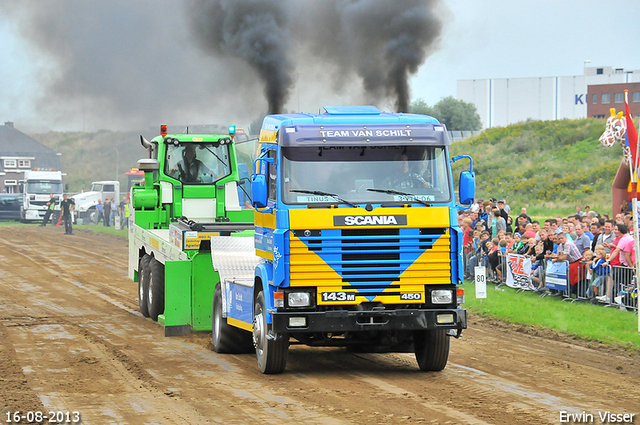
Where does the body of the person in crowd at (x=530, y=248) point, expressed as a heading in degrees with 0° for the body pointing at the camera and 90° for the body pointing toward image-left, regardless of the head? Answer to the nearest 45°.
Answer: approximately 45°

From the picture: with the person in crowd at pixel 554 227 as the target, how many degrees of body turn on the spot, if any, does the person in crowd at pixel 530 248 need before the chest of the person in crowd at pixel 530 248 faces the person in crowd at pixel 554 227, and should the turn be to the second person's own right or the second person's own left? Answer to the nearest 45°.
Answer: approximately 180°

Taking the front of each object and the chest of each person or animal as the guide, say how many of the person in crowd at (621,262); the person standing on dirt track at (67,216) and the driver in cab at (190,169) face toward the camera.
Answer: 2

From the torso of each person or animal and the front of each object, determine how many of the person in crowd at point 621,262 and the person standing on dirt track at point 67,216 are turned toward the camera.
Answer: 1

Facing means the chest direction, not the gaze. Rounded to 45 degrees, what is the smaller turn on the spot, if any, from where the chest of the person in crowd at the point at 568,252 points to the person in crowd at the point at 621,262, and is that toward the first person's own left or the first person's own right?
approximately 90° to the first person's own left

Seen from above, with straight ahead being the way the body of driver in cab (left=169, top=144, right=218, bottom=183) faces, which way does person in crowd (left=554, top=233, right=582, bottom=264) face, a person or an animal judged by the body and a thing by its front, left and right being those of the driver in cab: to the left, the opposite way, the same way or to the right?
to the right

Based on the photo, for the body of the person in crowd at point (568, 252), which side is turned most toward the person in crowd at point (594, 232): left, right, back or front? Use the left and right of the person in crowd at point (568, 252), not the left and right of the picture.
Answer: back
